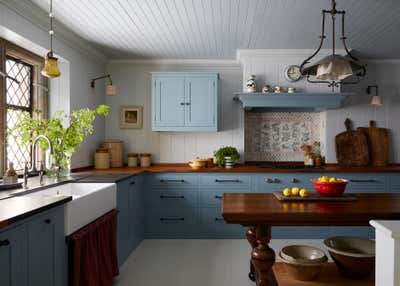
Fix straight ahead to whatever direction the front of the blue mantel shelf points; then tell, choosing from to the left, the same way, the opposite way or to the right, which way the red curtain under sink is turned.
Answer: to the left

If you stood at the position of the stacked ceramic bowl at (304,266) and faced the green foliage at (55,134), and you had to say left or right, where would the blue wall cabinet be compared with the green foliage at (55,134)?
right

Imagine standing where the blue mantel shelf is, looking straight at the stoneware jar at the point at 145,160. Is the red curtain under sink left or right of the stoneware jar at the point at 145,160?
left

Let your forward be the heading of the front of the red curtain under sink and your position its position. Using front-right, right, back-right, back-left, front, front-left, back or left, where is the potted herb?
left

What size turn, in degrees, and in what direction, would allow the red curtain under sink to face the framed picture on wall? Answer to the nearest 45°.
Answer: approximately 135° to its left

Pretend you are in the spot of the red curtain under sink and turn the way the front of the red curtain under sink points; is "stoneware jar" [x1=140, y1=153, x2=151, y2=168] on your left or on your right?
on your left

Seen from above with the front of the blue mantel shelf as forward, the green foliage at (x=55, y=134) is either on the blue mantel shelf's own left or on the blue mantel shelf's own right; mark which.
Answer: on the blue mantel shelf's own right

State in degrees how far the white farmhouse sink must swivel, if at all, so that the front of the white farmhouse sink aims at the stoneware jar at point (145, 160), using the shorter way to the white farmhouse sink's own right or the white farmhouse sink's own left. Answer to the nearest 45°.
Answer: approximately 90° to the white farmhouse sink's own left

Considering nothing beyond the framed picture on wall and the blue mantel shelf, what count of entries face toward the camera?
2

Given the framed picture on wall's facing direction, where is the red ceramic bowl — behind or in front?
in front

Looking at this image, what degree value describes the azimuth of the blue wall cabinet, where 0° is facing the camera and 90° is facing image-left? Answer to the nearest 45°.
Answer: approximately 0°

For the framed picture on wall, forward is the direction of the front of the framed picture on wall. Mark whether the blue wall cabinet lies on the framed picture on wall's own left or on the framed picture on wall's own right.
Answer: on the framed picture on wall's own left

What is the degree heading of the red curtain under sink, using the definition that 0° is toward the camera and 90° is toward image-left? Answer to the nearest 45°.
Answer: approximately 315°

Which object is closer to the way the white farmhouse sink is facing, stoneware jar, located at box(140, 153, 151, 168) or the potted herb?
the potted herb
